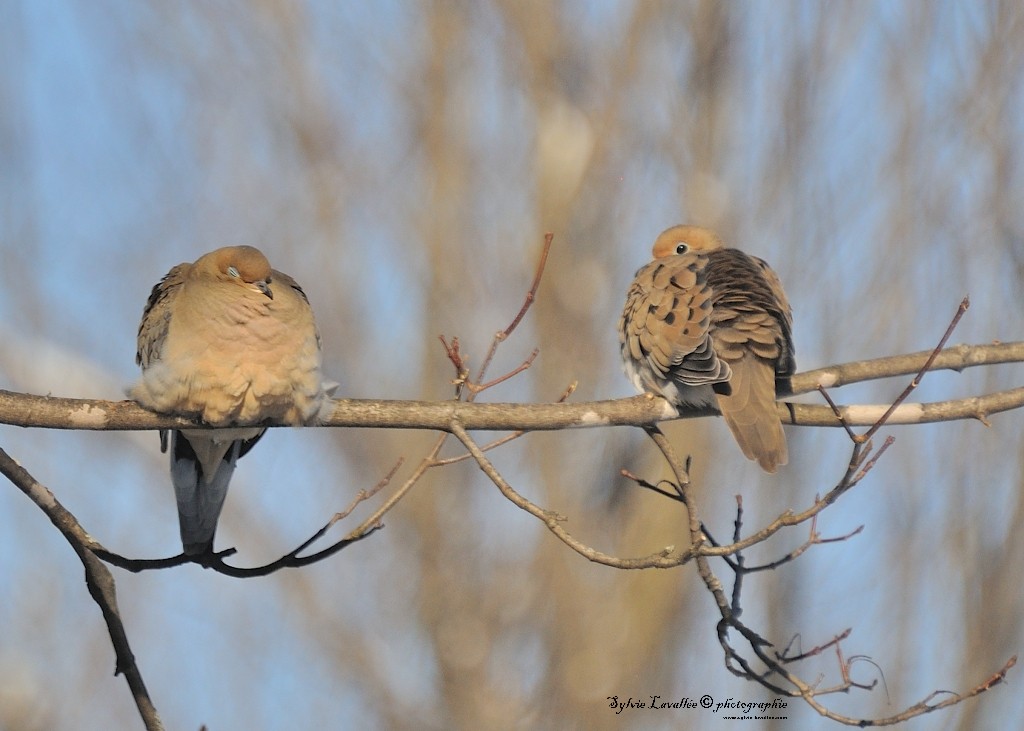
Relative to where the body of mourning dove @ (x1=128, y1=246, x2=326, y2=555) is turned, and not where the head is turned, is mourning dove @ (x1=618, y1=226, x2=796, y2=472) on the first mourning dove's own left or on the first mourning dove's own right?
on the first mourning dove's own left

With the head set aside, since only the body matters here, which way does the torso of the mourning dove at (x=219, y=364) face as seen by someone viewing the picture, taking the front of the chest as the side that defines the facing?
toward the camera
